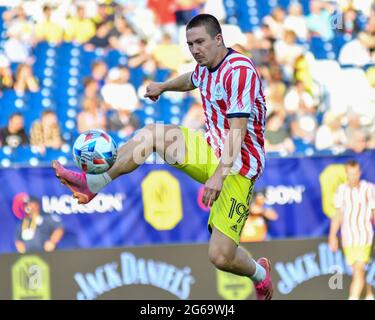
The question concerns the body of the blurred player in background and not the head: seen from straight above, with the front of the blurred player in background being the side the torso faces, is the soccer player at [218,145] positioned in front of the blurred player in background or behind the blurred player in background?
in front

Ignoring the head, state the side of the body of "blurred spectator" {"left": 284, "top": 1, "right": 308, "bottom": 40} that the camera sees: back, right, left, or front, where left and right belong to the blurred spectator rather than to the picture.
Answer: front

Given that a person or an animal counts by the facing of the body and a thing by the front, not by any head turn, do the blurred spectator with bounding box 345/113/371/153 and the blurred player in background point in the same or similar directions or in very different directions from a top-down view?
same or similar directions

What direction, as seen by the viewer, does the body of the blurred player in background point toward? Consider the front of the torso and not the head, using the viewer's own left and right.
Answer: facing the viewer

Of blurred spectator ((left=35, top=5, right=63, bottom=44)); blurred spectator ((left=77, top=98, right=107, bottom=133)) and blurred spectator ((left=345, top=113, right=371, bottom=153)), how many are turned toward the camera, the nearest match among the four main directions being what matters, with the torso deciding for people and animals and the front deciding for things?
3

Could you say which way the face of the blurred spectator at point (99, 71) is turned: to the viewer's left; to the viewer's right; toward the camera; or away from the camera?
toward the camera

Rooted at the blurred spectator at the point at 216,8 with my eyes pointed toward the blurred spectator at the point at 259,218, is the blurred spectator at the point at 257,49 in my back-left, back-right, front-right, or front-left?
front-left

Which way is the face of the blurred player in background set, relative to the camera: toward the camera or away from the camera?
toward the camera

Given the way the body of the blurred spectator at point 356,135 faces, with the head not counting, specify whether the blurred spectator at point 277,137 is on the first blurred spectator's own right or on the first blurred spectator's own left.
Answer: on the first blurred spectator's own right

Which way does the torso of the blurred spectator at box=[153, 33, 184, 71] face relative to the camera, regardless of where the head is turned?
toward the camera

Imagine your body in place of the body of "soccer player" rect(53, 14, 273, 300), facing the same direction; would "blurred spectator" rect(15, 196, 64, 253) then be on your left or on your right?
on your right

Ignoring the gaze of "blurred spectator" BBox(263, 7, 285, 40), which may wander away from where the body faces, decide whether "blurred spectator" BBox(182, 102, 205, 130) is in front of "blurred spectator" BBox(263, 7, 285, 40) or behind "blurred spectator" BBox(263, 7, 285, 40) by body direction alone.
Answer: in front
